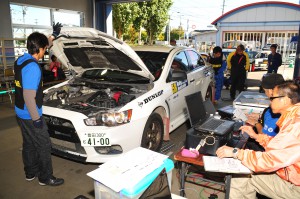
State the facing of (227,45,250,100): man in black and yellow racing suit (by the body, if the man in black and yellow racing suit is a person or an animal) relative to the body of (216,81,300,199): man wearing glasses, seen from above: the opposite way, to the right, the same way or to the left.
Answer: to the left

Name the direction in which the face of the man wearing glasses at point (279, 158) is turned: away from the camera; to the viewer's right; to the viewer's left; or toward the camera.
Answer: to the viewer's left

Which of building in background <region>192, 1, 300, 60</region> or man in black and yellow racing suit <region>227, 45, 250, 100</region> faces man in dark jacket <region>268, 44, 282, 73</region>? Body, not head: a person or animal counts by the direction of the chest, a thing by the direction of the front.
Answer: the building in background

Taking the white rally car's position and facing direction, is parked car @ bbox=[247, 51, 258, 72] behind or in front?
behind

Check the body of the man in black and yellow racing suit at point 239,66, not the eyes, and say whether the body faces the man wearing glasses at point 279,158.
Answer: yes

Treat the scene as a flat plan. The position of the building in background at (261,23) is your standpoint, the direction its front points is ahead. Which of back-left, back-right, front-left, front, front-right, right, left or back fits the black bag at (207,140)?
front

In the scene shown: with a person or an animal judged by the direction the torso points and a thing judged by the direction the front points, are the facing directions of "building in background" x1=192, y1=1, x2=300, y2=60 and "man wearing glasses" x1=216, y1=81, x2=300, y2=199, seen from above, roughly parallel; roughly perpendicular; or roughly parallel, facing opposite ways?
roughly perpendicular

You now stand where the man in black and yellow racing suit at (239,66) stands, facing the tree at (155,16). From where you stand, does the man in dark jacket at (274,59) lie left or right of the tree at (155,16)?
right

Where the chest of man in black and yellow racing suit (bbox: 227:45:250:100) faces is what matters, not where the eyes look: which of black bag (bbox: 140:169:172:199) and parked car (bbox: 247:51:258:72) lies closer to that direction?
the black bag

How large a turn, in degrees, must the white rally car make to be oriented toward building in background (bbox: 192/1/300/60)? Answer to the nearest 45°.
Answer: approximately 180°

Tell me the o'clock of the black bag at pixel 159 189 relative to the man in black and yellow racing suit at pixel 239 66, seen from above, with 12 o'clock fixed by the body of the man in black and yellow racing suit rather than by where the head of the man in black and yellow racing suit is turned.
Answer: The black bag is roughly at 12 o'clock from the man in black and yellow racing suit.

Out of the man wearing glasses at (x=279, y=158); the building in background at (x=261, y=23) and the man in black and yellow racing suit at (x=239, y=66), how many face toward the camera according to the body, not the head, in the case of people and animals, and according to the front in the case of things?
2

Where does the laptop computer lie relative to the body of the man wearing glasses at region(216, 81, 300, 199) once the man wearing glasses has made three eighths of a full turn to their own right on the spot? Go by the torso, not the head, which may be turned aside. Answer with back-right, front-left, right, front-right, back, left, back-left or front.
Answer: left

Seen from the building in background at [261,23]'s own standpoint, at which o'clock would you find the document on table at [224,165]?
The document on table is roughly at 12 o'clock from the building in background.

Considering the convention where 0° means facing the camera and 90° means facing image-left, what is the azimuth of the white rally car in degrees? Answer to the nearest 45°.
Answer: approximately 45°

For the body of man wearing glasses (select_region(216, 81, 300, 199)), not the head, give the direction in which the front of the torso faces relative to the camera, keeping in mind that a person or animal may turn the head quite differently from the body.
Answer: to the viewer's left

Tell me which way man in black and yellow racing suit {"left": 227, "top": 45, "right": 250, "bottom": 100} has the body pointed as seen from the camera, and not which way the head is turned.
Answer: toward the camera
